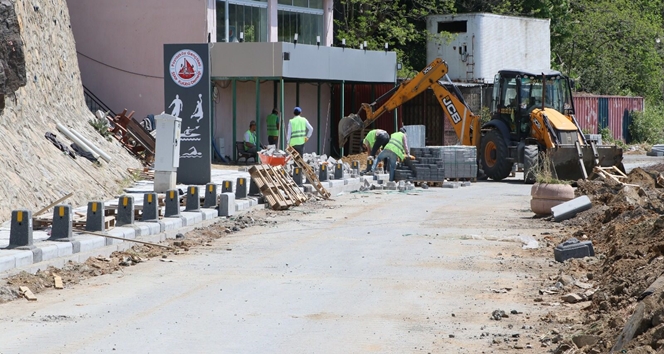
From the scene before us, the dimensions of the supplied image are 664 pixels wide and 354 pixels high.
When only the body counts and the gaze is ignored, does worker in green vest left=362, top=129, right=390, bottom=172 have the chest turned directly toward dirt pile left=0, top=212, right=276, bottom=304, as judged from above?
no

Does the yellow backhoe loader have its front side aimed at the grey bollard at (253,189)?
no

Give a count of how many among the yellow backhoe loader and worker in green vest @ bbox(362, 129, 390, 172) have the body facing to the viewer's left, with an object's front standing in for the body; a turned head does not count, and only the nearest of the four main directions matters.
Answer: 1

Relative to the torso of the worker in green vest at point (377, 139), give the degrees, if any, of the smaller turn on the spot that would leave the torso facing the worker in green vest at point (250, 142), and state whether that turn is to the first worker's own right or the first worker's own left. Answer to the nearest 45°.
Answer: approximately 45° to the first worker's own right

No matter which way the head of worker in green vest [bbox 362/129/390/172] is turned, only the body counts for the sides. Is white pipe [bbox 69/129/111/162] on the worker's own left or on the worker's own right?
on the worker's own left

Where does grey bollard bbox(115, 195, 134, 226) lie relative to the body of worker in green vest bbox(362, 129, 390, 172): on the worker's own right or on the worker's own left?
on the worker's own left

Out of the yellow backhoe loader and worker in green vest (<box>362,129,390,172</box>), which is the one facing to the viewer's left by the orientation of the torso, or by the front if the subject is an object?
the worker in green vest

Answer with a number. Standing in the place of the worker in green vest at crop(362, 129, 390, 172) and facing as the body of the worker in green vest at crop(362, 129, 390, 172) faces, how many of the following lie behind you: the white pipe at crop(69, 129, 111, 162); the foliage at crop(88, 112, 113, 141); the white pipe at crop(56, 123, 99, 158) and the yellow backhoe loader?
1

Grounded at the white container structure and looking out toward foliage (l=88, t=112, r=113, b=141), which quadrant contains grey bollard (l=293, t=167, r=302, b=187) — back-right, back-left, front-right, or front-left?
front-left

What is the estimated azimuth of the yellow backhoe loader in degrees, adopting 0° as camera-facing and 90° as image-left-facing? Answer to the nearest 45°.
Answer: approximately 315°

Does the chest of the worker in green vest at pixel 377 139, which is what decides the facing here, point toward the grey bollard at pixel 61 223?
no

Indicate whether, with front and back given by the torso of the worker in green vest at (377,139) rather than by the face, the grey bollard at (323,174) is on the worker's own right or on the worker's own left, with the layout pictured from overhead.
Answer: on the worker's own left

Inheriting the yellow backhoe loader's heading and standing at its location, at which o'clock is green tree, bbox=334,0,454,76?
The green tree is roughly at 7 o'clock from the yellow backhoe loader.

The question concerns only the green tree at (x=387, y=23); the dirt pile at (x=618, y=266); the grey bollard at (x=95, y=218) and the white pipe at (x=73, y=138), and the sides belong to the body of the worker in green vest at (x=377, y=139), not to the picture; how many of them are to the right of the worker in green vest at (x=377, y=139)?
1

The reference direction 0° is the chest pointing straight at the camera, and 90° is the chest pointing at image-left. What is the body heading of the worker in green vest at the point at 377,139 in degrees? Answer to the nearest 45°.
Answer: approximately 90°

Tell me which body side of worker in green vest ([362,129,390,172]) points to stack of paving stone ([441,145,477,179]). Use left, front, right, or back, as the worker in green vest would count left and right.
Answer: back

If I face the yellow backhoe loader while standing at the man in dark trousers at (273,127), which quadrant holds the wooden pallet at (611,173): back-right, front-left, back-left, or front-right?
front-right
